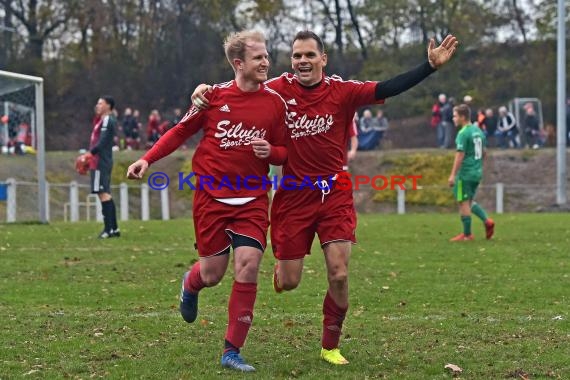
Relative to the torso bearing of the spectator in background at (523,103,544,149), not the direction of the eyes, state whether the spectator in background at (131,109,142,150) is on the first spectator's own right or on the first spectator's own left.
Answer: on the first spectator's own right

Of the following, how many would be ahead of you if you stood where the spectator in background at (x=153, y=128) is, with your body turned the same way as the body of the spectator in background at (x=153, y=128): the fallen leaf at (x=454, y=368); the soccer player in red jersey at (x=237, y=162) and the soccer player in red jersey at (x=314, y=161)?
3

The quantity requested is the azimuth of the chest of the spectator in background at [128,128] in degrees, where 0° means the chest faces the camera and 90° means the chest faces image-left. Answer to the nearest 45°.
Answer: approximately 0°

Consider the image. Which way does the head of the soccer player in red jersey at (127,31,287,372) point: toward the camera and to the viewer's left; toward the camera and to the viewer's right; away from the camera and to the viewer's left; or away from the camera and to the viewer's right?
toward the camera and to the viewer's right

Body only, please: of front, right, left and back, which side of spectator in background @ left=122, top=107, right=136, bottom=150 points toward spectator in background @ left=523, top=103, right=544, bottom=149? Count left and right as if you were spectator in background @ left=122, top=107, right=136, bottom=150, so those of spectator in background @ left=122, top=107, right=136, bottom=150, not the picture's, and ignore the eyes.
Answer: left

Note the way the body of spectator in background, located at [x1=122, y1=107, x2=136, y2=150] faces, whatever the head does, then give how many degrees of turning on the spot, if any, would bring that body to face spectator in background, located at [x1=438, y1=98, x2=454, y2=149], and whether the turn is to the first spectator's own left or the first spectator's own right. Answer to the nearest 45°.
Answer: approximately 90° to the first spectator's own left

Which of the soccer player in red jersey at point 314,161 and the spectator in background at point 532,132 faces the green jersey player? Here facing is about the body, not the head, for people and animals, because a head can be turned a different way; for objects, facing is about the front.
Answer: the spectator in background

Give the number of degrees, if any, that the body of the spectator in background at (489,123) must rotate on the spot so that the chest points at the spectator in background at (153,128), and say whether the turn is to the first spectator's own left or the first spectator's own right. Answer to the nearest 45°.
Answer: approximately 90° to the first spectator's own right

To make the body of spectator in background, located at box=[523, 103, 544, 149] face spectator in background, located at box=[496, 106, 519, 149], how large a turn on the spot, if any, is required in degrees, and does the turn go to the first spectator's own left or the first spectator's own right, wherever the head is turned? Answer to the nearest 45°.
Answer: approximately 45° to the first spectator's own right

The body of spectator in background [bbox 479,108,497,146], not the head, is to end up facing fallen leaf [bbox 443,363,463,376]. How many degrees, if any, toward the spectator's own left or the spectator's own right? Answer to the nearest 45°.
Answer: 0° — they already face it
